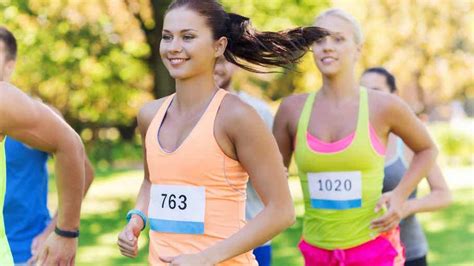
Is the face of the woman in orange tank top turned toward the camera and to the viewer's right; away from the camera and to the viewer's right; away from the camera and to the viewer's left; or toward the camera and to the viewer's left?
toward the camera and to the viewer's left
